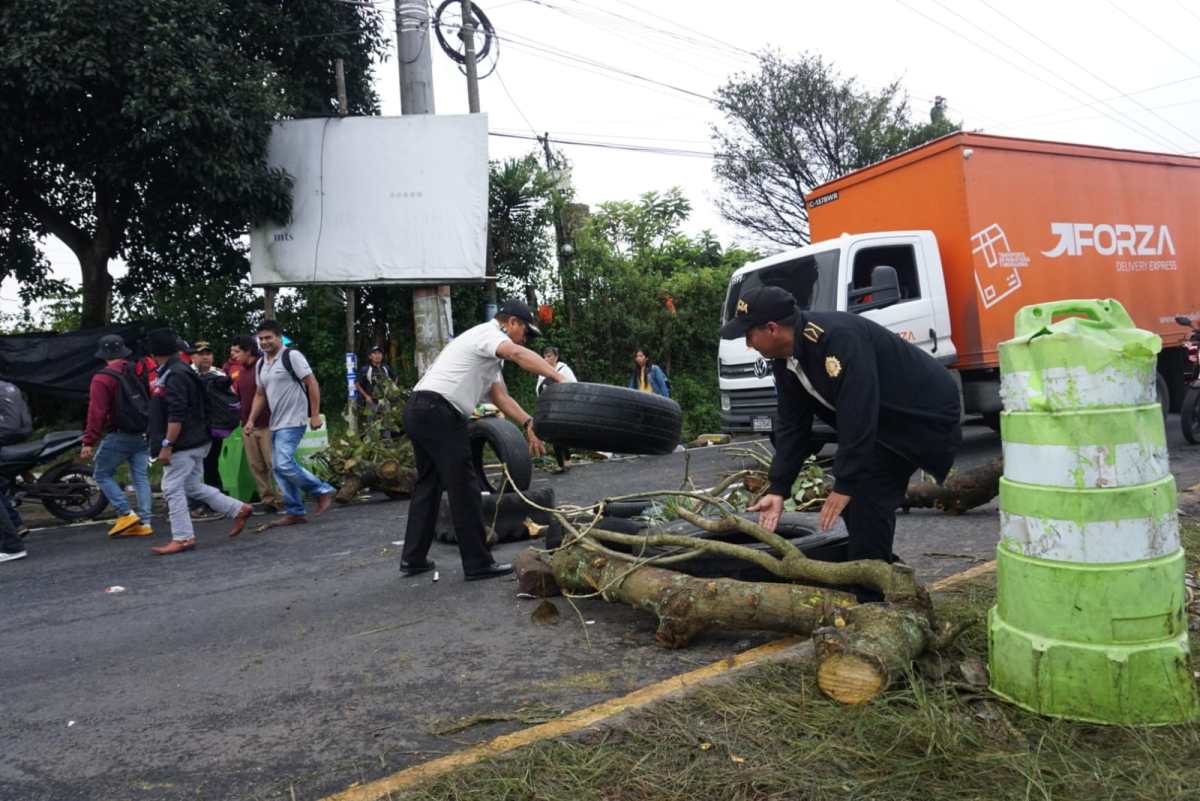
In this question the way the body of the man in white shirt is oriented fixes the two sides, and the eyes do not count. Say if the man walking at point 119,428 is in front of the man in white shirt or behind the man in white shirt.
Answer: behind

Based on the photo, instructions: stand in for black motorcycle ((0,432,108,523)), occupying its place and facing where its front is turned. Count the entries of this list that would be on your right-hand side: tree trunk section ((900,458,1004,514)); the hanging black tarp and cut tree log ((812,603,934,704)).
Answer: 1

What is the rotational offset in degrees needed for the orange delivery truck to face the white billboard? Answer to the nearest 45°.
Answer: approximately 45° to its right

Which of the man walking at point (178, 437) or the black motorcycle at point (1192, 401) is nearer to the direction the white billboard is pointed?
the man walking

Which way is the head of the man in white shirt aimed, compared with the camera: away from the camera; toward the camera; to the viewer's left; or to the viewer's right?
to the viewer's right

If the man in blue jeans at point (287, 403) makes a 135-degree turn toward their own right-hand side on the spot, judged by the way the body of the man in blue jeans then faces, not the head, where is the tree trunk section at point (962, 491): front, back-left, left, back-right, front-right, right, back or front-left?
back-right

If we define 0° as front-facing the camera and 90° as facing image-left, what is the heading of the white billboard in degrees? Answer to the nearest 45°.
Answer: approximately 0°

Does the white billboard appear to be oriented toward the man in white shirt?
yes

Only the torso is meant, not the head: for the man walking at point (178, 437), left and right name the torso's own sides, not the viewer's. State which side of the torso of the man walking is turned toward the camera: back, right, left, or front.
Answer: left
